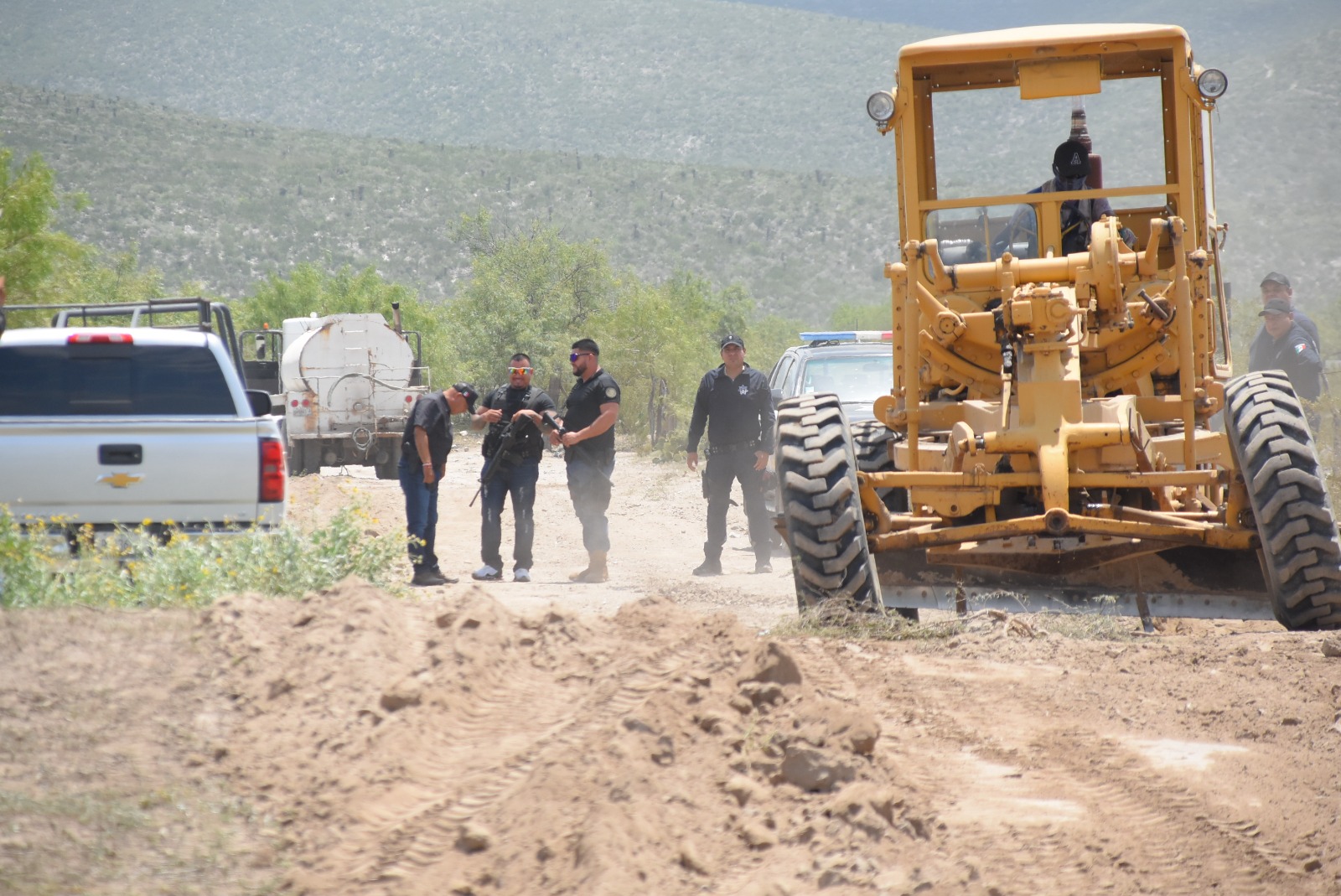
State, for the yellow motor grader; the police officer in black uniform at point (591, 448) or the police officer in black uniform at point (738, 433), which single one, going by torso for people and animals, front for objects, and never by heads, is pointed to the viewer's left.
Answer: the police officer in black uniform at point (591, 448)

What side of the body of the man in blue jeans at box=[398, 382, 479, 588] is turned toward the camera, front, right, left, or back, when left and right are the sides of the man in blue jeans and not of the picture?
right

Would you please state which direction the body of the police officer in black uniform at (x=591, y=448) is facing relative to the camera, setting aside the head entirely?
to the viewer's left

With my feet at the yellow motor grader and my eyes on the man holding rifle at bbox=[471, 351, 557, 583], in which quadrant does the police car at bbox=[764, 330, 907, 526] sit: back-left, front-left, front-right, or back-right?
front-right

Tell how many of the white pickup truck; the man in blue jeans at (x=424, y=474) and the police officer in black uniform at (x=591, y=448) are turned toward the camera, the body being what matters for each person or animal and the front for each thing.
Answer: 0

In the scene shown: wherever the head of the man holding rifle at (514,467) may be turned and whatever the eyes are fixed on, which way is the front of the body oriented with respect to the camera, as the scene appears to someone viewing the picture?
toward the camera

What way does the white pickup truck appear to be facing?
away from the camera

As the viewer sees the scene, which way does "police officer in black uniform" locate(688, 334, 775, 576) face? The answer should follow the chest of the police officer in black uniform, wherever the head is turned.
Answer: toward the camera

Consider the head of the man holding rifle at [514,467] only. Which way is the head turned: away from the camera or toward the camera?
toward the camera

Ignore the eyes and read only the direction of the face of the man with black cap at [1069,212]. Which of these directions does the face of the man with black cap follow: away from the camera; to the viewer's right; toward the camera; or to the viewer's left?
toward the camera

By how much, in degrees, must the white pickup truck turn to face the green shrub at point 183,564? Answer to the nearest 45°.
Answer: approximately 180°

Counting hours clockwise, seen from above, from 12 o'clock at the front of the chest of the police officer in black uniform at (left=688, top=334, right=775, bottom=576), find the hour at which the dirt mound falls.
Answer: The dirt mound is roughly at 12 o'clock from the police officer in black uniform.

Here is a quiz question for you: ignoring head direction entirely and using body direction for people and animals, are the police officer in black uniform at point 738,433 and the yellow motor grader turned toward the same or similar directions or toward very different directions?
same or similar directions

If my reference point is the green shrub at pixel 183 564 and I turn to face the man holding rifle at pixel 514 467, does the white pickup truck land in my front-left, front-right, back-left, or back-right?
front-left

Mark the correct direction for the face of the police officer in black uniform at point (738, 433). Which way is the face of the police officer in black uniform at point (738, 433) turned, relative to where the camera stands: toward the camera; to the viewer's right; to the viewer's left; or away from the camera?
toward the camera

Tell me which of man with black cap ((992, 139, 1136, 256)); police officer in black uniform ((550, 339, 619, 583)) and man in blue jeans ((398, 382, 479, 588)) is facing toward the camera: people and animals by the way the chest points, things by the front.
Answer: the man with black cap
